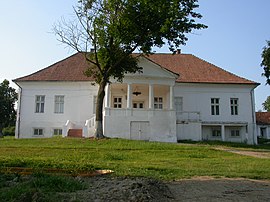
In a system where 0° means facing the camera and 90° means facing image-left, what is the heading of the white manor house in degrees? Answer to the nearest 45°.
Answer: approximately 0°
